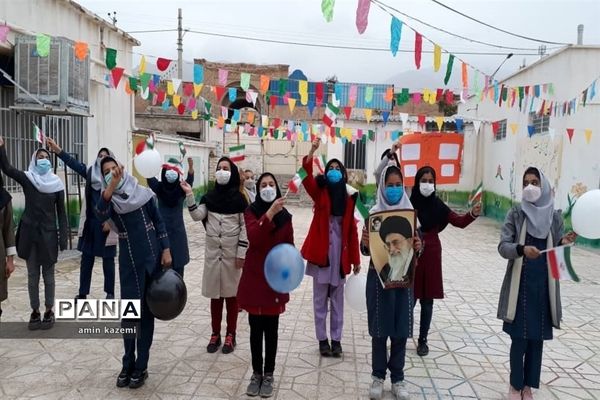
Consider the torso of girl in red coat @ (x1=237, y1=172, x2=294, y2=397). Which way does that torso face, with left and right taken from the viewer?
facing the viewer

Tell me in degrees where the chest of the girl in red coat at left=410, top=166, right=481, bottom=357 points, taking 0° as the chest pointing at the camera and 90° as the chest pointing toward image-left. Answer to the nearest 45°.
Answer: approximately 0°

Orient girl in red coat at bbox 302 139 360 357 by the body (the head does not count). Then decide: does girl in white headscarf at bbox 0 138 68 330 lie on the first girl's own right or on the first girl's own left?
on the first girl's own right

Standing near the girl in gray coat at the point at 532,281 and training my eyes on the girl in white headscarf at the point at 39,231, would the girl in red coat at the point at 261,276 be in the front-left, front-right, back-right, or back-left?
front-left

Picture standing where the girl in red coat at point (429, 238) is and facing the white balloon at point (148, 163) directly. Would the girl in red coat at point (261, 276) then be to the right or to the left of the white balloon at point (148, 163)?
left

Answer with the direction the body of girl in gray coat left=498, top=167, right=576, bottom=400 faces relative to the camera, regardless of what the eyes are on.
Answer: toward the camera

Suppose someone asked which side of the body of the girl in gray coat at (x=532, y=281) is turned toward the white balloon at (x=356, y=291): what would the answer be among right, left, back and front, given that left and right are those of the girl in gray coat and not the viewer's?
right

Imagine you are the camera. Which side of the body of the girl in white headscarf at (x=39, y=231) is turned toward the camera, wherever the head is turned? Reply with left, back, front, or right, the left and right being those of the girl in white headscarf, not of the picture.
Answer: front

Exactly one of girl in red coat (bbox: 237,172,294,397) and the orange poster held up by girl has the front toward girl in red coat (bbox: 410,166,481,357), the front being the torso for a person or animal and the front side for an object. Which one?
the orange poster held up by girl

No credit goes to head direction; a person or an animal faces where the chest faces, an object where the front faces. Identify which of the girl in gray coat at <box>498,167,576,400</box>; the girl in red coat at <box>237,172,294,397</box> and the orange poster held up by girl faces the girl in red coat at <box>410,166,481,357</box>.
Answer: the orange poster held up by girl

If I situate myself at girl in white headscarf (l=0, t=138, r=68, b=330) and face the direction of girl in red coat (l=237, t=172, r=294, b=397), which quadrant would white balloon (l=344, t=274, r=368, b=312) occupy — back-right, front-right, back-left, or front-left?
front-left
